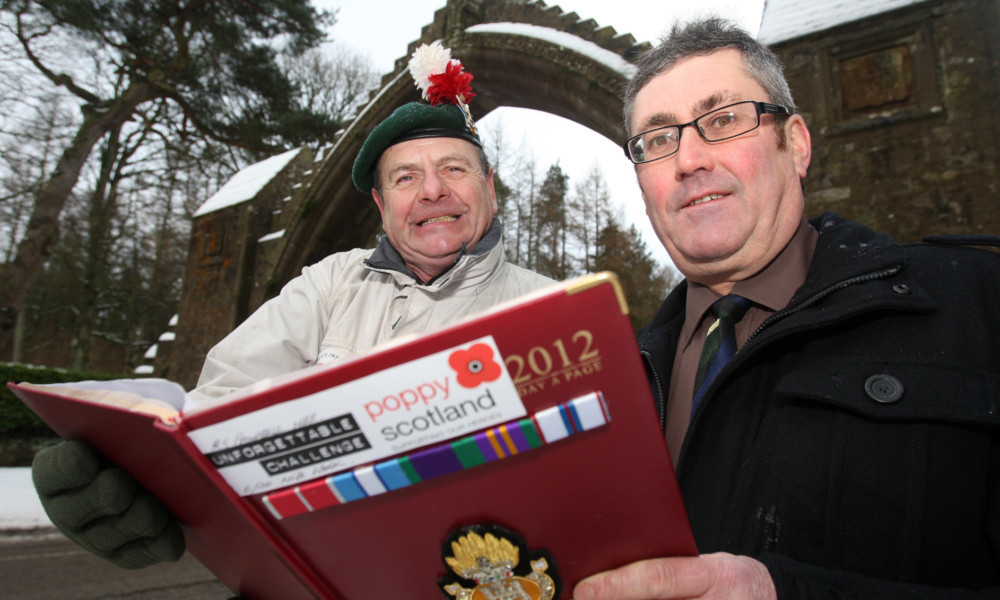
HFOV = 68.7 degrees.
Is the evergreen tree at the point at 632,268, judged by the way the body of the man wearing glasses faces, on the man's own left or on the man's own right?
on the man's own right

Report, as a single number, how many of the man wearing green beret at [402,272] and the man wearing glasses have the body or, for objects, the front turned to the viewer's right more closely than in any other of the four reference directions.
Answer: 0

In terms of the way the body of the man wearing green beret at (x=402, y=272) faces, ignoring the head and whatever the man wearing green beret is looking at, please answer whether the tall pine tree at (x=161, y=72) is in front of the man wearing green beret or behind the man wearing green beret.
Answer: behind

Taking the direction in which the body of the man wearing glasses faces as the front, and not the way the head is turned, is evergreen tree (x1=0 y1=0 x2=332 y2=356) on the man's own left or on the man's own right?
on the man's own right

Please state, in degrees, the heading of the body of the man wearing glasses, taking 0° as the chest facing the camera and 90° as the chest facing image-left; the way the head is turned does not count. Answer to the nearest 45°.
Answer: approximately 45°

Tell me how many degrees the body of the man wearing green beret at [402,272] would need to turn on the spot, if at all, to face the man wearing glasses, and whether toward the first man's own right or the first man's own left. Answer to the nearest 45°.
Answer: approximately 45° to the first man's own left

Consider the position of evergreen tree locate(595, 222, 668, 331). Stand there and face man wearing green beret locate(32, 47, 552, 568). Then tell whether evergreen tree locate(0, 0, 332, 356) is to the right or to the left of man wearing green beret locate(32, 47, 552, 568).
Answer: right

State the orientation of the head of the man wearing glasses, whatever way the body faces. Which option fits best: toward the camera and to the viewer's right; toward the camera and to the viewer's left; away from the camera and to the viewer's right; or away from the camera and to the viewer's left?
toward the camera and to the viewer's left
